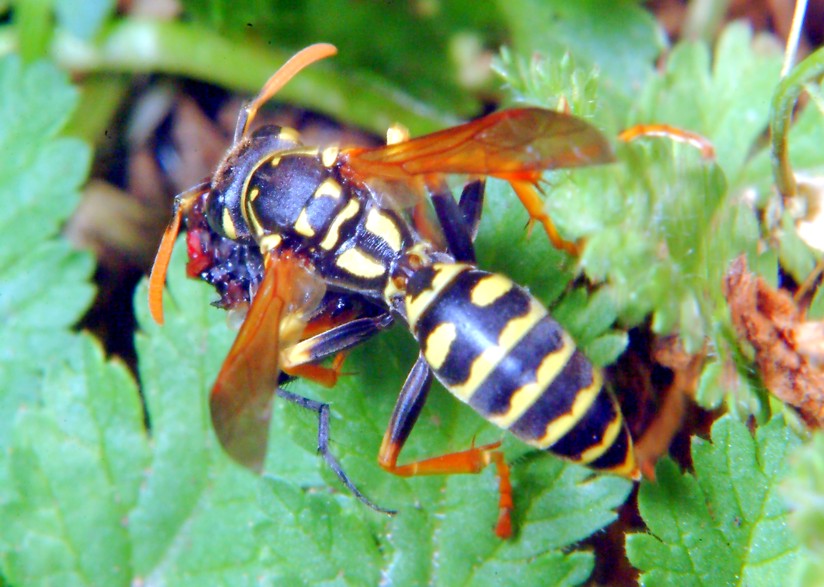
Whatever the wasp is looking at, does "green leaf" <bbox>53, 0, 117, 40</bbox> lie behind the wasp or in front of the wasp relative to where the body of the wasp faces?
in front

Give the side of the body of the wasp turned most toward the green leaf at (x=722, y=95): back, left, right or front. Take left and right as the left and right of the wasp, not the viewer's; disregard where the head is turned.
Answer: right

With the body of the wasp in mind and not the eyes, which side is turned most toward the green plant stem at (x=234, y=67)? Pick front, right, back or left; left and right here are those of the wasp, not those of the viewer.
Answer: front

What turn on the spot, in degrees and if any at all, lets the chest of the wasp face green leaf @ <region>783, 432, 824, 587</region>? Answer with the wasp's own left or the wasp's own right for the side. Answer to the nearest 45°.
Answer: approximately 180°

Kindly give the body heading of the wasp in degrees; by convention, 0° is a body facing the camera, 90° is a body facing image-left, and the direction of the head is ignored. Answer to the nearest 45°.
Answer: approximately 135°

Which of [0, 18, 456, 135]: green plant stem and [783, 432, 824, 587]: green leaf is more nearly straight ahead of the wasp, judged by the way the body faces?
the green plant stem

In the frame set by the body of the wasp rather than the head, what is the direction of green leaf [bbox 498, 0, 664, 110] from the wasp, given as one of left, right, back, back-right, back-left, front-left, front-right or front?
front-right

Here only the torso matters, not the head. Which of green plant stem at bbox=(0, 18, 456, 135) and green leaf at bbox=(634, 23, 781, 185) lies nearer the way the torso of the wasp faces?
the green plant stem

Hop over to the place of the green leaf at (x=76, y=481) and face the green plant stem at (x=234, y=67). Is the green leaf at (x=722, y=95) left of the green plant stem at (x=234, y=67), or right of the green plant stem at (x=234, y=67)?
right

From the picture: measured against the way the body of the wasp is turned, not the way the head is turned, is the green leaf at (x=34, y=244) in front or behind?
in front
